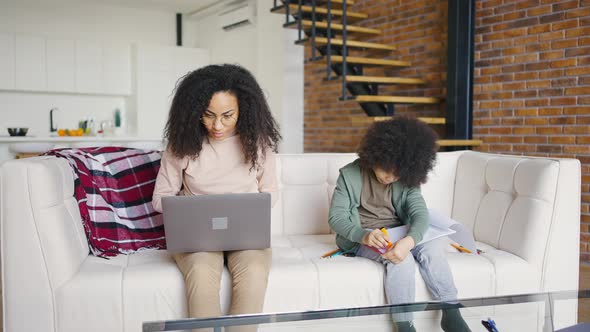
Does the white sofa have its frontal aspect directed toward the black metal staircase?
no

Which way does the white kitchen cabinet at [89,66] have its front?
toward the camera

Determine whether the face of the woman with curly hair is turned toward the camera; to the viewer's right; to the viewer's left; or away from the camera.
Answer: toward the camera

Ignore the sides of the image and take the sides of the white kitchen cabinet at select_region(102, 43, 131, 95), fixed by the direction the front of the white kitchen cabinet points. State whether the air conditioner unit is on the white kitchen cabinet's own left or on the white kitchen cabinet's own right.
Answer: on the white kitchen cabinet's own left

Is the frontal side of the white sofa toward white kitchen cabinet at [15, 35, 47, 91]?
no

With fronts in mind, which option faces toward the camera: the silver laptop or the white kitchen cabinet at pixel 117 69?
the white kitchen cabinet

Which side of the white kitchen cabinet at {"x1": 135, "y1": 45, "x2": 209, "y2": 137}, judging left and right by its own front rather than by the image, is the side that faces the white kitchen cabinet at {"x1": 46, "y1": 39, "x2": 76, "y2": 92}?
right

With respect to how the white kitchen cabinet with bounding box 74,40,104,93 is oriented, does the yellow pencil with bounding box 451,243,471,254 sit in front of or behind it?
in front

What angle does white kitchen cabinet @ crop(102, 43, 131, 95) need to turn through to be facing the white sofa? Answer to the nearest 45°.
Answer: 0° — it already faces it

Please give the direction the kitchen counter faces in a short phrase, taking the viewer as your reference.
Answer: facing the viewer

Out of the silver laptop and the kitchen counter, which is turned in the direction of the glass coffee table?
the kitchen counter

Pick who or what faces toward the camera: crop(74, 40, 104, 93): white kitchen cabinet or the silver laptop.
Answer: the white kitchen cabinet

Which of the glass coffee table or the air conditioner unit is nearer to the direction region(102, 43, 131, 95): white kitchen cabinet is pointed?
the glass coffee table

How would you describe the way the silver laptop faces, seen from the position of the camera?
facing away from the viewer

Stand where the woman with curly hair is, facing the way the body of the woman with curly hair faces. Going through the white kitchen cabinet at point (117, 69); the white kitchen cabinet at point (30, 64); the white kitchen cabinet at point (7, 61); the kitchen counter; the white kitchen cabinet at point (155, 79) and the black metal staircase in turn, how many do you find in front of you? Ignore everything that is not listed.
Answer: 0

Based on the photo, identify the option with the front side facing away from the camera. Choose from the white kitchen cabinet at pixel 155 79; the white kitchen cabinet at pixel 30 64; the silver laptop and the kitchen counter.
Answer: the silver laptop

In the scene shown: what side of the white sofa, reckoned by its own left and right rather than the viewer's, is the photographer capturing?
front

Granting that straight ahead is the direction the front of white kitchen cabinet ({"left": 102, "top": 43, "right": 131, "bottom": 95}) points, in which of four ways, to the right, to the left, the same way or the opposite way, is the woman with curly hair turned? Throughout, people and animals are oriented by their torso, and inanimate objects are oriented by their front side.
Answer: the same way
